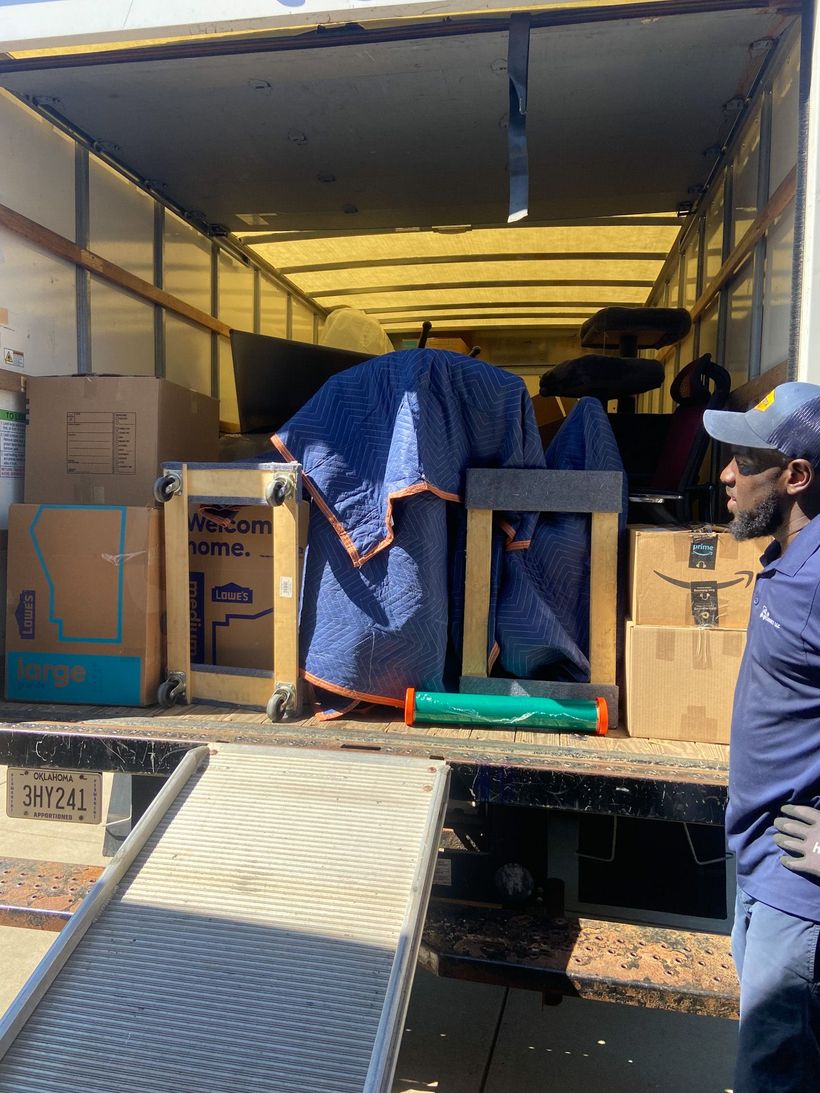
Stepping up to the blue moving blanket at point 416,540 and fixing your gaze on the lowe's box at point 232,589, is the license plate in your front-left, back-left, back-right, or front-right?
front-left

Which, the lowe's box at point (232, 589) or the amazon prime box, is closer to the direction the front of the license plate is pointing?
the amazon prime box

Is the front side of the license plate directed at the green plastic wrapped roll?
no

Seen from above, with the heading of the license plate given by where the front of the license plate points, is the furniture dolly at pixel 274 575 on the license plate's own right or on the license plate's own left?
on the license plate's own left

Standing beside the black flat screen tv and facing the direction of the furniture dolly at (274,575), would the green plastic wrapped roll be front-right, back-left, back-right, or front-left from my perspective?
front-left

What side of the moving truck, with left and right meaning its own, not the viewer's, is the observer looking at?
back

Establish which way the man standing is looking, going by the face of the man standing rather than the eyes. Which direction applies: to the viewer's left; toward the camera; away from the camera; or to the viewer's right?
to the viewer's left

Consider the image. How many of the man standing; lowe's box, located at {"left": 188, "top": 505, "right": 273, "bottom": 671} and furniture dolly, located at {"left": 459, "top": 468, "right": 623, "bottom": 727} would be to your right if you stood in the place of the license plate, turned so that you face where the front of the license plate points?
0

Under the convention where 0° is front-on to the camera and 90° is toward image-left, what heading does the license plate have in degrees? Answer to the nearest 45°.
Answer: approximately 0°

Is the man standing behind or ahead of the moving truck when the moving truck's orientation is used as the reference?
behind

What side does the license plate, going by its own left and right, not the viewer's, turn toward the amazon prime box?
left
